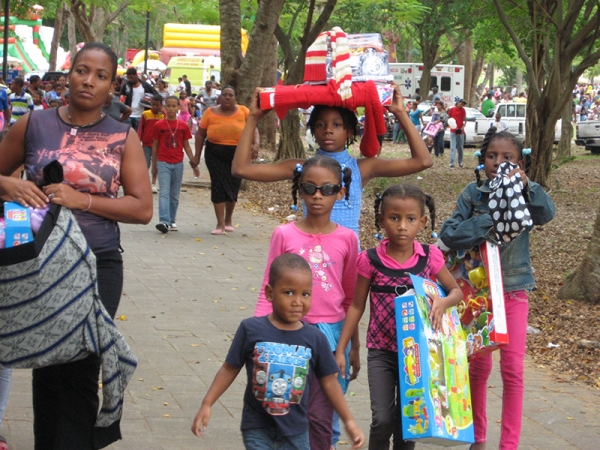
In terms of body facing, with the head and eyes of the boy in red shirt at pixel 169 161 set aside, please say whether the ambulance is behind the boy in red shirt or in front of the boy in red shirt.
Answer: behind

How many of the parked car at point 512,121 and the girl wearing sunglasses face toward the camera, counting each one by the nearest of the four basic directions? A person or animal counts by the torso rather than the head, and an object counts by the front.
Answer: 1

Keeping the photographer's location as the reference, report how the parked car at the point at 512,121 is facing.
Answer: facing to the left of the viewer

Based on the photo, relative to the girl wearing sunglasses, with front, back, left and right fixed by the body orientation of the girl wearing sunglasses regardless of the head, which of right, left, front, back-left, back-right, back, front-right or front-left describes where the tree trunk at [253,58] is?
back

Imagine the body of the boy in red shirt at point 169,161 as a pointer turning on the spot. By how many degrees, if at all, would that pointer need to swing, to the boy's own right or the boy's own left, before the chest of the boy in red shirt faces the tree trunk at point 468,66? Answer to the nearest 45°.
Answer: approximately 135° to the boy's own left

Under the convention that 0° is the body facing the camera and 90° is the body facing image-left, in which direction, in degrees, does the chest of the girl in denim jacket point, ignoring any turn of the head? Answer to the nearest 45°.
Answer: approximately 0°
